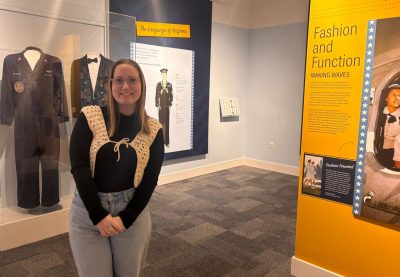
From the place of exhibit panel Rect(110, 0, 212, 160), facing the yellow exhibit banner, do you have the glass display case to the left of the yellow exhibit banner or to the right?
right

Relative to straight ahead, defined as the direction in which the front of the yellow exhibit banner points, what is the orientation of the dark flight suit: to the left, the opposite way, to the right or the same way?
to the left

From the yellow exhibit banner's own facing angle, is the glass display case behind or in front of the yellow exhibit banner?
in front

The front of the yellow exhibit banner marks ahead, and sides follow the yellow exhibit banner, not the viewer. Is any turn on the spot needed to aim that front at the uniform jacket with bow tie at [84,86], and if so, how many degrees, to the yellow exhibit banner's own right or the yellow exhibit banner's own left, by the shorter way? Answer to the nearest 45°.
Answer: approximately 45° to the yellow exhibit banner's own right

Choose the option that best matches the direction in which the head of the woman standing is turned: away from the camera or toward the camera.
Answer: toward the camera

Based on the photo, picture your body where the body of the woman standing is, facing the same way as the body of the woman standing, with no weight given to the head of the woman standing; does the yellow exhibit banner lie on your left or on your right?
on your left

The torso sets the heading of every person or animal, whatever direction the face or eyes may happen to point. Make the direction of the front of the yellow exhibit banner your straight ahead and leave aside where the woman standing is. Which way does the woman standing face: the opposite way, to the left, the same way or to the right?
to the left

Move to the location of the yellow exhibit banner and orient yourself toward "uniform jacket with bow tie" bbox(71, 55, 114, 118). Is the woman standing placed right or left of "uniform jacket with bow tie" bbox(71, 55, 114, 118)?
left

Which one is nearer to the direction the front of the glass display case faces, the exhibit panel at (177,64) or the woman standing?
the woman standing

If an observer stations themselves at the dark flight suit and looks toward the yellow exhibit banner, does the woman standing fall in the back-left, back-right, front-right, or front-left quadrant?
front-right

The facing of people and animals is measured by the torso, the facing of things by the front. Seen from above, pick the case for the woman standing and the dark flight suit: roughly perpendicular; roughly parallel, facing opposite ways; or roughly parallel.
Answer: roughly parallel

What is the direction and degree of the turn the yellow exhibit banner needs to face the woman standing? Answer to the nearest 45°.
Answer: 0° — it already faces them

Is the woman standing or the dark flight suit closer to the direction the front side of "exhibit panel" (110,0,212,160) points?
the woman standing

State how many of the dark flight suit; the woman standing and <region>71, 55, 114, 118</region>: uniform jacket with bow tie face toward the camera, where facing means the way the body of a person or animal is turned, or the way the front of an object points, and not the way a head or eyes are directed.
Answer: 3

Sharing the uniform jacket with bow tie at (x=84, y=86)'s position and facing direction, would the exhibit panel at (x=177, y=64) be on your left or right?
on your left

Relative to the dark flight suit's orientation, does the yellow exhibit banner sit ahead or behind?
ahead

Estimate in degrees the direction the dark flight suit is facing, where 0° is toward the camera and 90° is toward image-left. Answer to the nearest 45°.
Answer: approximately 0°

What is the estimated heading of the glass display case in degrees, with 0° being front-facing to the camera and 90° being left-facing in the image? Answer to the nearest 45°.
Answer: approximately 315°

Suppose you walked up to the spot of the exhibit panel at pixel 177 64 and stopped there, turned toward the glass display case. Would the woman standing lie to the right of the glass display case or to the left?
left
